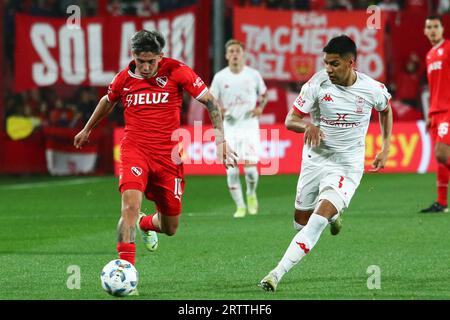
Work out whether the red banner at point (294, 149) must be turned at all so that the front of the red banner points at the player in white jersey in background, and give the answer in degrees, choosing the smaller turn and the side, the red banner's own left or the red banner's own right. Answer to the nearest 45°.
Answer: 0° — it already faces them

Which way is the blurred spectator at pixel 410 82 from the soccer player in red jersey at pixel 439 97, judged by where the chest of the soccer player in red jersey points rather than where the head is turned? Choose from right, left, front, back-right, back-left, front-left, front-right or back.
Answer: back-right

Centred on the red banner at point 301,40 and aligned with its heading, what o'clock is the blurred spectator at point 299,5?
The blurred spectator is roughly at 6 o'clock from the red banner.

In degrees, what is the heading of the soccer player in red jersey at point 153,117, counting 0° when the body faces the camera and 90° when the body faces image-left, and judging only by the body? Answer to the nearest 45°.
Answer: approximately 0°

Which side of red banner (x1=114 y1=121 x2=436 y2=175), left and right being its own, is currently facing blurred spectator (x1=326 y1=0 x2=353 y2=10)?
back

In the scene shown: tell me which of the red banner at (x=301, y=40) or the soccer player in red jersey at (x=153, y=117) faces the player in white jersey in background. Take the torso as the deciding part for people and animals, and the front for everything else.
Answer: the red banner

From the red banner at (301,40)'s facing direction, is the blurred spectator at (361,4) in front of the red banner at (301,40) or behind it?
behind

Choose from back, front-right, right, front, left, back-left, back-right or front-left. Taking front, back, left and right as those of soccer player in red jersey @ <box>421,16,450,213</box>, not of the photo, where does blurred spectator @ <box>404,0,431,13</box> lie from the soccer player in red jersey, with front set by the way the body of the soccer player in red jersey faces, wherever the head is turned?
back-right

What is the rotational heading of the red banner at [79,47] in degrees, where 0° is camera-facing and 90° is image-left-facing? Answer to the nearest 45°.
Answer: approximately 0°

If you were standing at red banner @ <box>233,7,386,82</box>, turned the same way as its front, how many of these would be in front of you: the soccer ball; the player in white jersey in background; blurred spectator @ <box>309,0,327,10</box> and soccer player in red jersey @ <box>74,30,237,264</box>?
3
